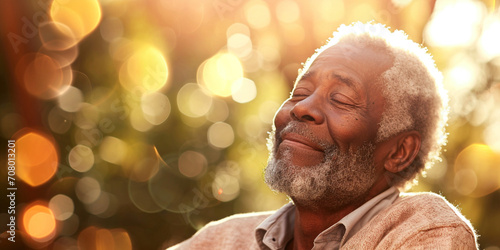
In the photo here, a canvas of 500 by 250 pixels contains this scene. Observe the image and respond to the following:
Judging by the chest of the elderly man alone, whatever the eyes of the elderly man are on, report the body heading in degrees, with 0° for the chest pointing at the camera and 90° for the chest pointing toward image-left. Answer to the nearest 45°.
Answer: approximately 45°

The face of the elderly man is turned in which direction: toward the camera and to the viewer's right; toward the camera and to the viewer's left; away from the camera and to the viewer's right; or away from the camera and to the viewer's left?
toward the camera and to the viewer's left
